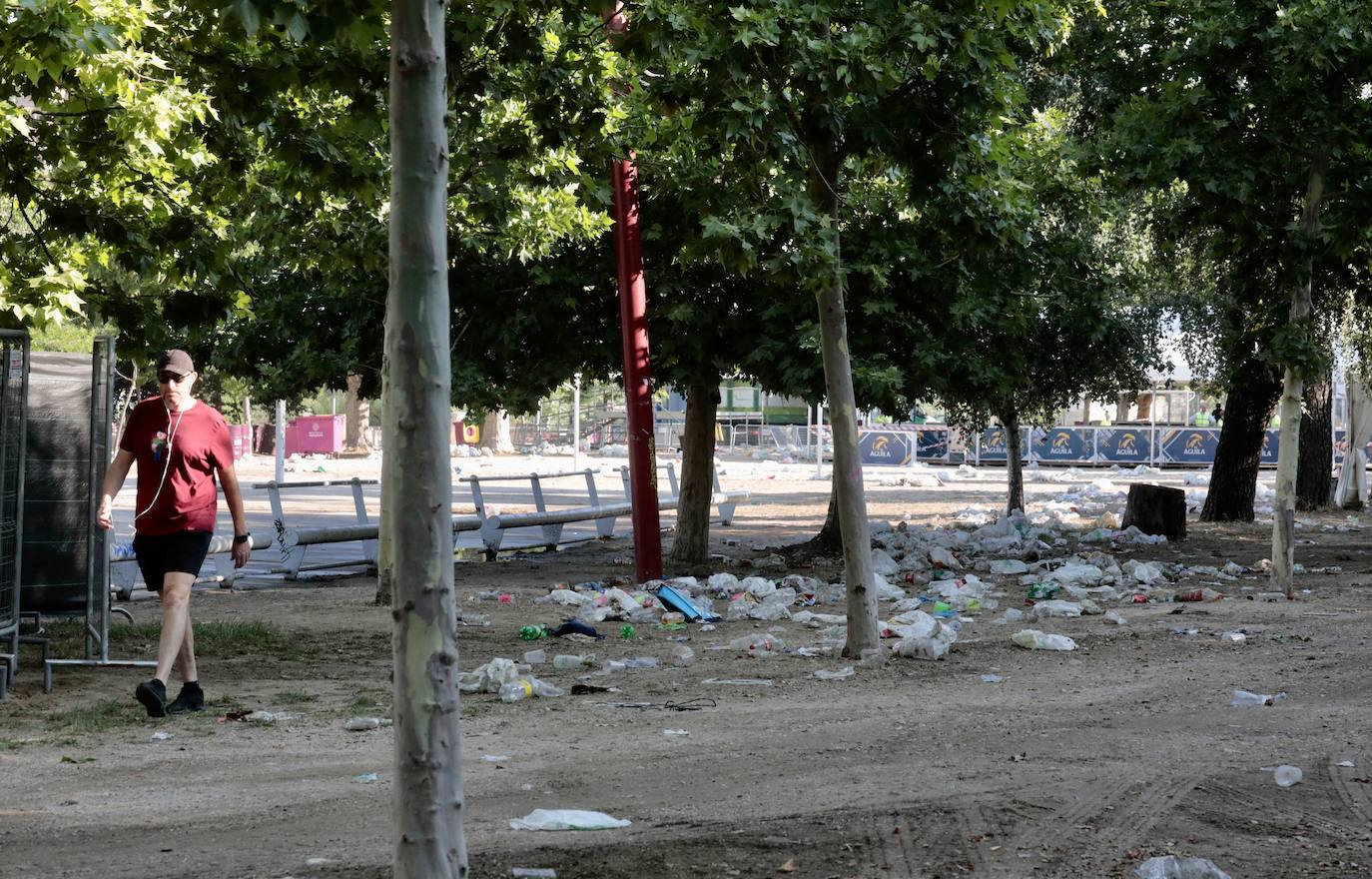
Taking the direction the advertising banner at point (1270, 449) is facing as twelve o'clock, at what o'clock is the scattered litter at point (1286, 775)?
The scattered litter is roughly at 12 o'clock from the advertising banner.

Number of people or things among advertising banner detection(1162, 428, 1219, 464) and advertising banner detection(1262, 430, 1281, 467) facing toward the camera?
2

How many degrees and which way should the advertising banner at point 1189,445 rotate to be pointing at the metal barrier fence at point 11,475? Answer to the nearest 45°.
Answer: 0° — it already faces it

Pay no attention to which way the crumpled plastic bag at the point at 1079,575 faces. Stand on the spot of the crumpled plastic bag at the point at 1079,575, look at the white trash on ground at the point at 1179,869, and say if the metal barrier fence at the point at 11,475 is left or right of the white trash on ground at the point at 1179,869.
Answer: right

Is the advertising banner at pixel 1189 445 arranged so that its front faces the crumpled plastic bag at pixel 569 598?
yes

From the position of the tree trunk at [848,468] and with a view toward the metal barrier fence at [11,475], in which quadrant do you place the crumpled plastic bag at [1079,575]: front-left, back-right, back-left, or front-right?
back-right

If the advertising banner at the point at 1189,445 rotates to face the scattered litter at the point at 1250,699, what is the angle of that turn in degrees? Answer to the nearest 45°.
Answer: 0° — it already faces it

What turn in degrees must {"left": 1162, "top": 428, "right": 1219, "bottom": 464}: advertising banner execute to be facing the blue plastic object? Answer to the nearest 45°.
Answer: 0° — it already faces it
